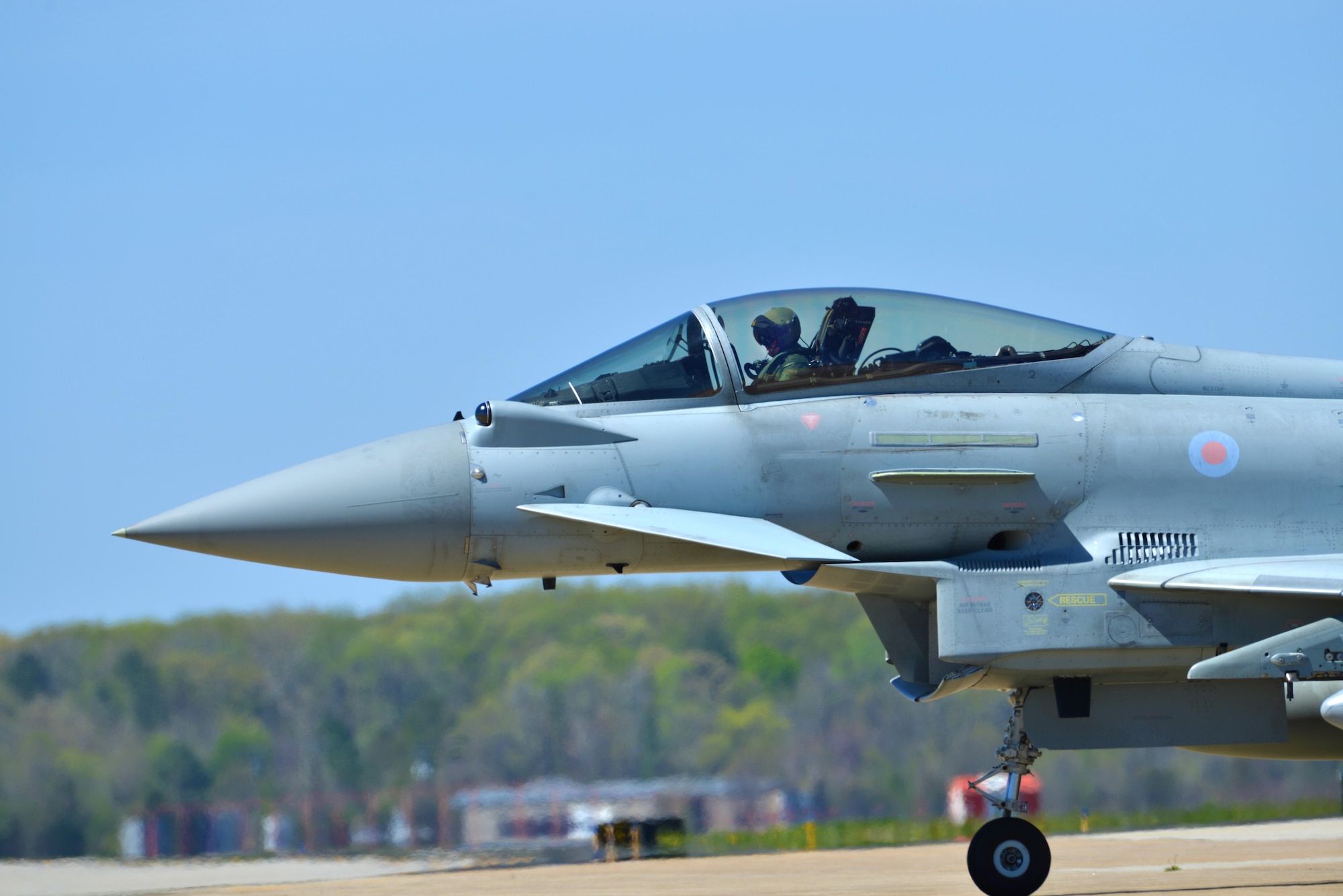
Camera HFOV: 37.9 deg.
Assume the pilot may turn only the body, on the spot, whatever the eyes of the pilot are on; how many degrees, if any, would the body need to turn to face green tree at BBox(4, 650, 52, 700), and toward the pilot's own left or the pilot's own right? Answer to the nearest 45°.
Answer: approximately 45° to the pilot's own right

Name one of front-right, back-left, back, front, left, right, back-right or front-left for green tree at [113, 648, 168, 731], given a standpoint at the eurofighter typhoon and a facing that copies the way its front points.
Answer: front-right

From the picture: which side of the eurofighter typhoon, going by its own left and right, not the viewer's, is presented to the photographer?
left

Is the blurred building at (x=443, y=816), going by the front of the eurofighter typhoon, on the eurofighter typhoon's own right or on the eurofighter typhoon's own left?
on the eurofighter typhoon's own right

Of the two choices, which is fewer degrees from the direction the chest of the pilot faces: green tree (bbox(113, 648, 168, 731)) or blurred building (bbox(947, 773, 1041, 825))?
the green tree

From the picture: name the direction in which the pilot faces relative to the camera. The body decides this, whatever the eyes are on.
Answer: to the viewer's left

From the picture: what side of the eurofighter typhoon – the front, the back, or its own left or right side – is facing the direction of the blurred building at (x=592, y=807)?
right

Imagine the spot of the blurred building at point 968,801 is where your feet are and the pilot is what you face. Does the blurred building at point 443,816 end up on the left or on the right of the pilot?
right

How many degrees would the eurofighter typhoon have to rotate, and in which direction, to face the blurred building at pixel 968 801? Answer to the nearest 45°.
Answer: approximately 90° to its right
